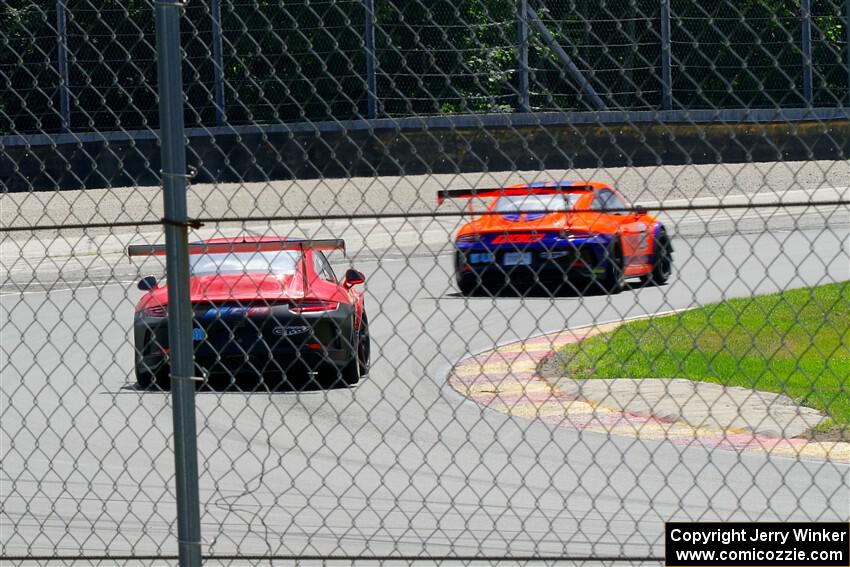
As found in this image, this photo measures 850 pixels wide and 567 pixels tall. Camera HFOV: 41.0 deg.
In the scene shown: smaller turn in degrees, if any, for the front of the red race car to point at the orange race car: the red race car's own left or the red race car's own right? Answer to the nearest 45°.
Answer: approximately 45° to the red race car's own right

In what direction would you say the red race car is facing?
away from the camera

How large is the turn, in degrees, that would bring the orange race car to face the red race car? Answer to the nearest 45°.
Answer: approximately 180°

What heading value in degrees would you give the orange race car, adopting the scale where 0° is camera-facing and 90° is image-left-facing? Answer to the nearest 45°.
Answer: approximately 225°

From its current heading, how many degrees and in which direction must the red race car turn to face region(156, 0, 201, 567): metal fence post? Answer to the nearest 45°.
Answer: approximately 180°
